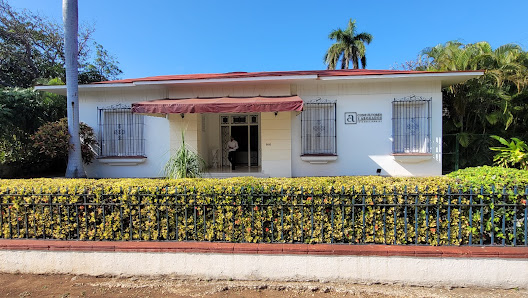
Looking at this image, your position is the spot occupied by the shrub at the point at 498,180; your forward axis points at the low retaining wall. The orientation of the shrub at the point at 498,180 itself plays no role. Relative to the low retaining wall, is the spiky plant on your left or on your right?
right

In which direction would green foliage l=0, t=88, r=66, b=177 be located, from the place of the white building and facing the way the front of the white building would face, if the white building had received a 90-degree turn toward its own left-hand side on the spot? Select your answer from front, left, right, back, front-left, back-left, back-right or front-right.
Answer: back

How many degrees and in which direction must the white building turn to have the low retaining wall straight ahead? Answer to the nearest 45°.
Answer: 0° — it already faces it

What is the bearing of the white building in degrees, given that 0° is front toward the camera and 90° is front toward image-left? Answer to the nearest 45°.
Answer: approximately 0°

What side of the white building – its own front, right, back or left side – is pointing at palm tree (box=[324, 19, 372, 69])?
back

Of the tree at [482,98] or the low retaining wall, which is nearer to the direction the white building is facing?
the low retaining wall

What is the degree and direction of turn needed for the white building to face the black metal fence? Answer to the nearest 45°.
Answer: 0° — it already faces it

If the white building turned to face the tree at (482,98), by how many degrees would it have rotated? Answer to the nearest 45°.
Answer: approximately 90° to its left
